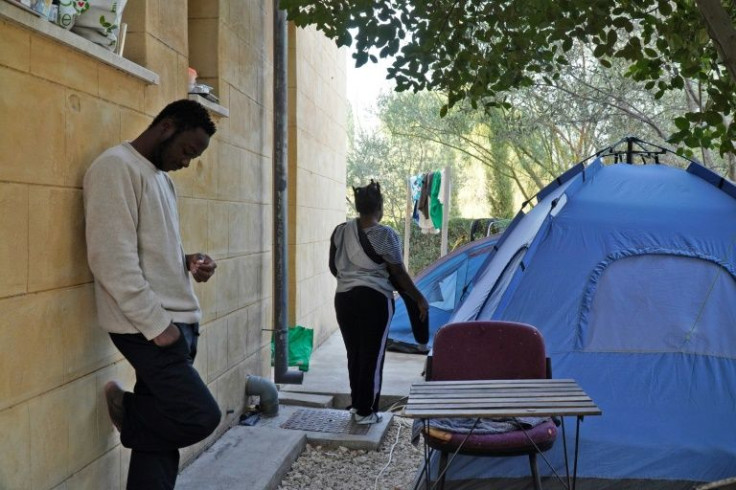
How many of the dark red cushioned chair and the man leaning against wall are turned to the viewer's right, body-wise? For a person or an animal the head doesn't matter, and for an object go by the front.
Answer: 1

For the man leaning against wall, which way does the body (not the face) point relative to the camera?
to the viewer's right

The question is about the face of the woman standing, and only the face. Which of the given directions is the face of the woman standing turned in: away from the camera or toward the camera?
away from the camera

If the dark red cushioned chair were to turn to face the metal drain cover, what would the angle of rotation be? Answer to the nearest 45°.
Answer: approximately 135° to its right

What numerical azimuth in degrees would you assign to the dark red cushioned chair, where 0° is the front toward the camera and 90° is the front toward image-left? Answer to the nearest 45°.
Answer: approximately 0°

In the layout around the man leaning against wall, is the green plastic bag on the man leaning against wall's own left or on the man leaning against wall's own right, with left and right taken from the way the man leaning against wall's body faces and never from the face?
on the man leaning against wall's own left
